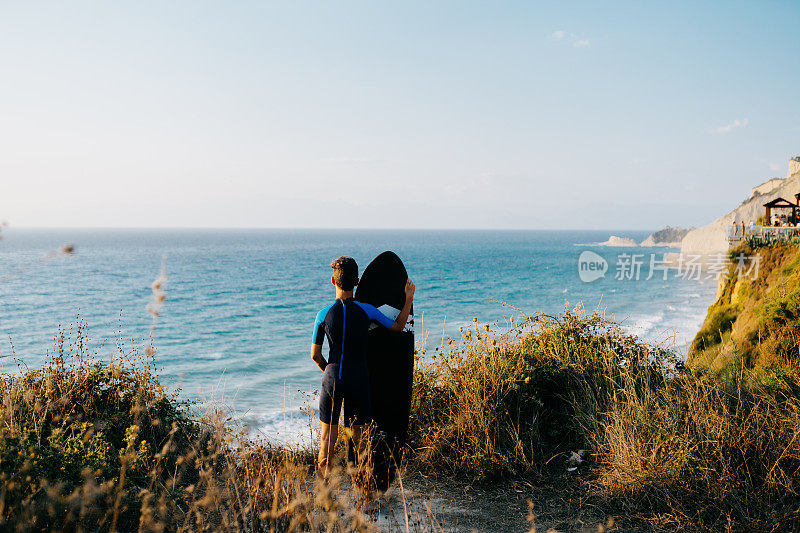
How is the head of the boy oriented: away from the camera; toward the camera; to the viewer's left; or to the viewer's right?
away from the camera

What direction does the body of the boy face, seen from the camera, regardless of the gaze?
away from the camera
